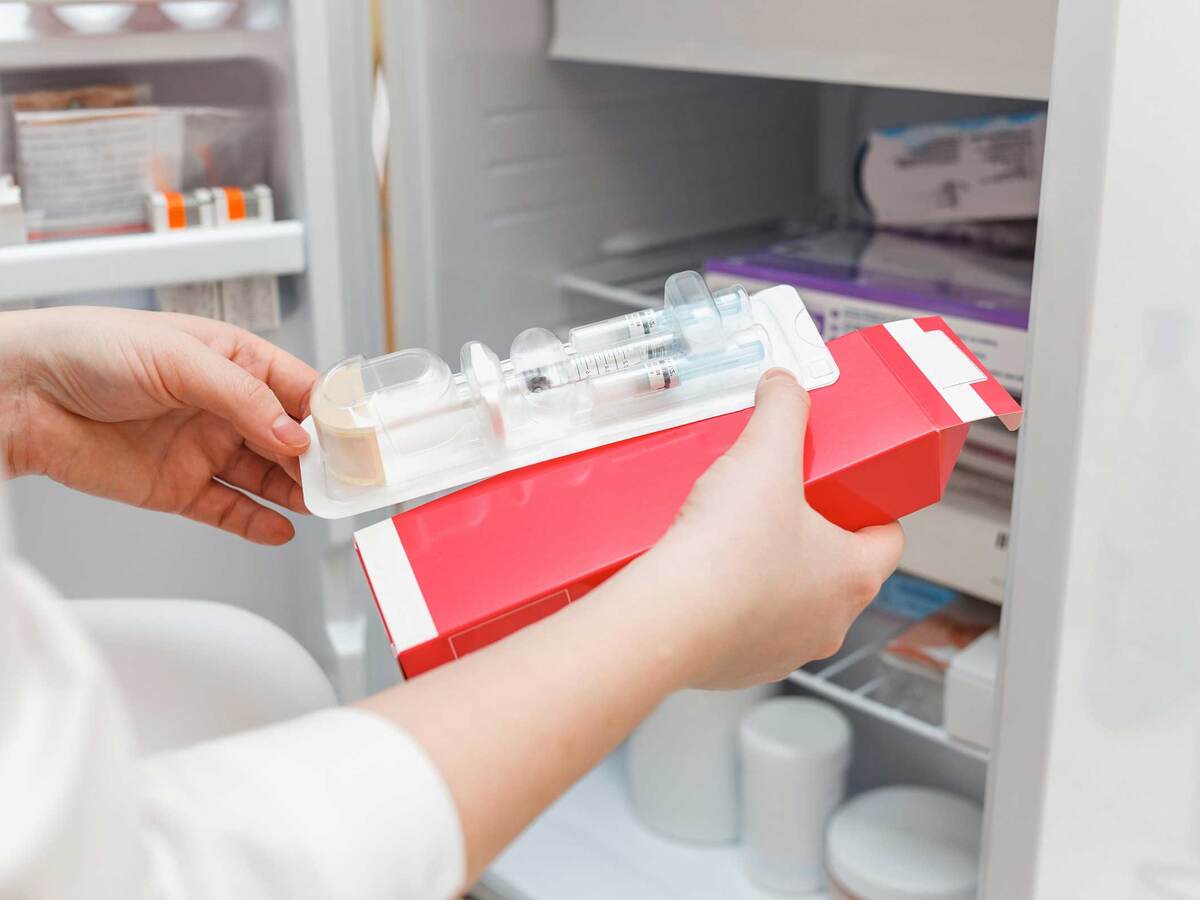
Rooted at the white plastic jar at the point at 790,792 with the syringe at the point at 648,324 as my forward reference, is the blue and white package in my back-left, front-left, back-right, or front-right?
back-left

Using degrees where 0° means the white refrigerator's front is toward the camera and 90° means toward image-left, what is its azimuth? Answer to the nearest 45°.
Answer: approximately 45°
